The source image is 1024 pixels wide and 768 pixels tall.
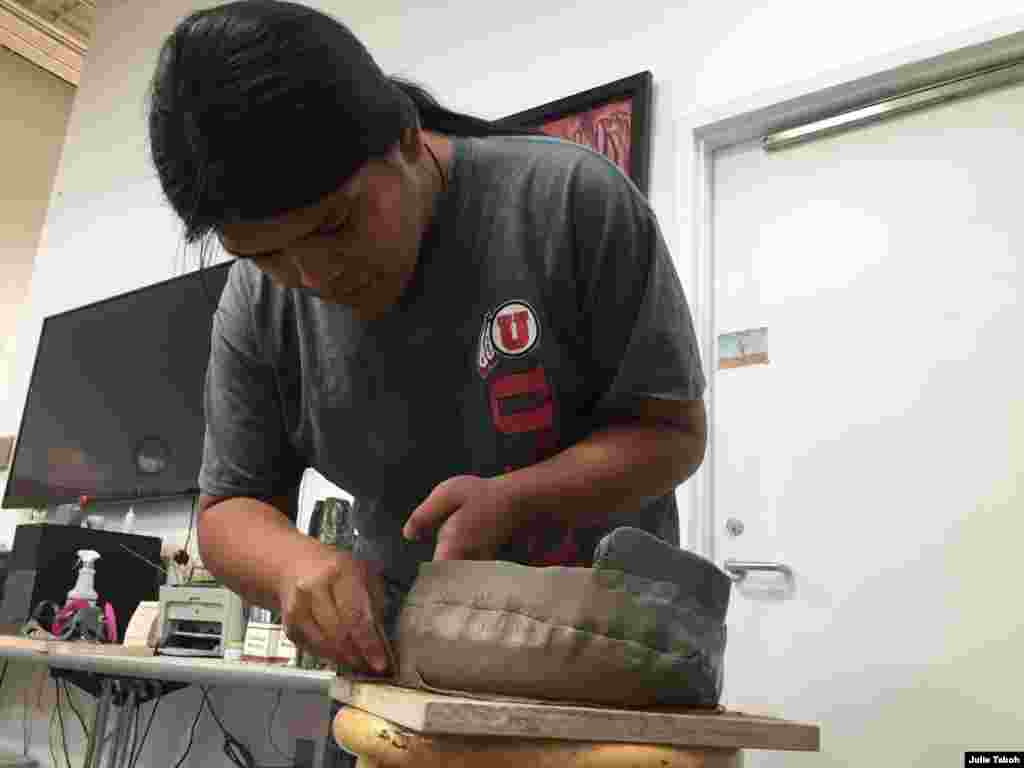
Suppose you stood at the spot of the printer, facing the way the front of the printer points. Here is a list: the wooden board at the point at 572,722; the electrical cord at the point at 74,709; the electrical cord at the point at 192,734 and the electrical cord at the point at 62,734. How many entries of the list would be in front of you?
1

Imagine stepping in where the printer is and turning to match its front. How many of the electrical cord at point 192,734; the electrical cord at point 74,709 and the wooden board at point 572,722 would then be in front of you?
1

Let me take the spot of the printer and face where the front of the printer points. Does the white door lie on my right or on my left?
on my left

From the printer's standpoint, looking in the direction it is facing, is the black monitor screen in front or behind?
behind

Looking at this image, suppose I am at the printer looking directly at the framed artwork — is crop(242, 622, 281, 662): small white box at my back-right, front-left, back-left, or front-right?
front-right

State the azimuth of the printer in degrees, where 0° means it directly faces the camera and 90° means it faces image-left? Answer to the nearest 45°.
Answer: approximately 0°
